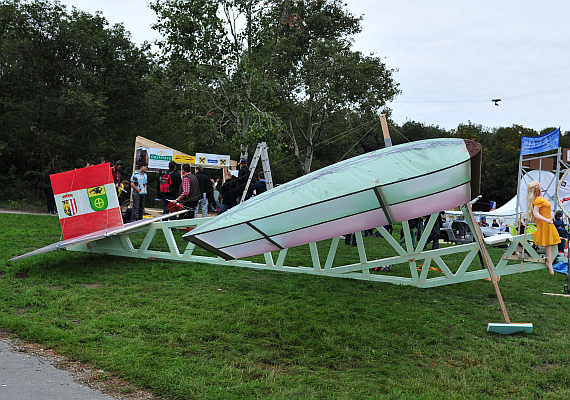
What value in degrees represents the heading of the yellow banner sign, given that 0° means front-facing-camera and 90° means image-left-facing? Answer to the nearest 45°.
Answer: approximately 0°

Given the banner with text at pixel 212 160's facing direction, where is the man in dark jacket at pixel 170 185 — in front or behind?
in front

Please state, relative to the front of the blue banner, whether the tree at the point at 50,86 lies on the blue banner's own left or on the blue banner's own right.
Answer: on the blue banner's own right
